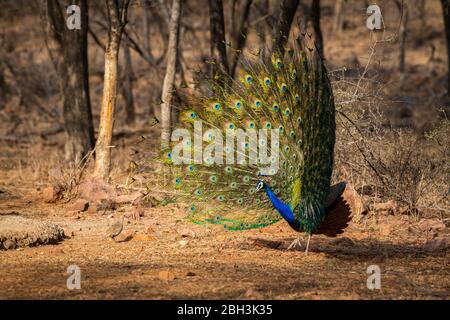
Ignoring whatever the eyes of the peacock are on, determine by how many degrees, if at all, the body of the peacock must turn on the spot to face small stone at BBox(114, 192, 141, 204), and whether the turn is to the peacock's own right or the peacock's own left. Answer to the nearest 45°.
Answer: approximately 90° to the peacock's own right

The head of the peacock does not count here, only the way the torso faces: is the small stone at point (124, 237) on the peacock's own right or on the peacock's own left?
on the peacock's own right

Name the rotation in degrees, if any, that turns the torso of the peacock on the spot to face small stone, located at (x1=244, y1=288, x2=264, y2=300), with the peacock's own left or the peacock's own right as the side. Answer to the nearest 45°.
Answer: approximately 45° to the peacock's own left

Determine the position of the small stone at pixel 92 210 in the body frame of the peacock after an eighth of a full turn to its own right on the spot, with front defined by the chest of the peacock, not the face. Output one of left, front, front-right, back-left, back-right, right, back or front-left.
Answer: front-right

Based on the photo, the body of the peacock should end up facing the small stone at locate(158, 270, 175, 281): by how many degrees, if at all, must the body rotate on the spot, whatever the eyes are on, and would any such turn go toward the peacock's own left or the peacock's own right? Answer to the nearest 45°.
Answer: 0° — it already faces it

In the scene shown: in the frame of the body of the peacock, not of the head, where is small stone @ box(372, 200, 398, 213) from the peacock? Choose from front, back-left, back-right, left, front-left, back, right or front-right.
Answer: back

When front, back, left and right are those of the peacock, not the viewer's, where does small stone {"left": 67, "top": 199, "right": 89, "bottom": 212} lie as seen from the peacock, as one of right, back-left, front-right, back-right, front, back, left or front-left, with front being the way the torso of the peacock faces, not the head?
right

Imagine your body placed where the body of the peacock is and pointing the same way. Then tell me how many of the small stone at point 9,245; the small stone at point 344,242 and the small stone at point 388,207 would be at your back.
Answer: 2

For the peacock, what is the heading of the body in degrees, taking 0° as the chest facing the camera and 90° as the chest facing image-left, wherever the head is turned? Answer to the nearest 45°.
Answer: approximately 45°

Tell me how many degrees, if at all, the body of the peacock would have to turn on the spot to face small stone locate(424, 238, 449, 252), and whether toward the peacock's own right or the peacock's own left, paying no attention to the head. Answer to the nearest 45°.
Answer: approximately 135° to the peacock's own left

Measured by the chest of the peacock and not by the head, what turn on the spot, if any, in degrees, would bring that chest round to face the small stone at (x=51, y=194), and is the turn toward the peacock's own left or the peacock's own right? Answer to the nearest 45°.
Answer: approximately 90° to the peacock's own right

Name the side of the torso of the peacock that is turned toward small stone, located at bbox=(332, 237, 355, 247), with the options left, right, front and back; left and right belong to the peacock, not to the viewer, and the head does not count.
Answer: back

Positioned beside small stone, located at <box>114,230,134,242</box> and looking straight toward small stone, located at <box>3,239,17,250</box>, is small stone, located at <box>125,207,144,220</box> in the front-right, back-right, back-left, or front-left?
back-right
